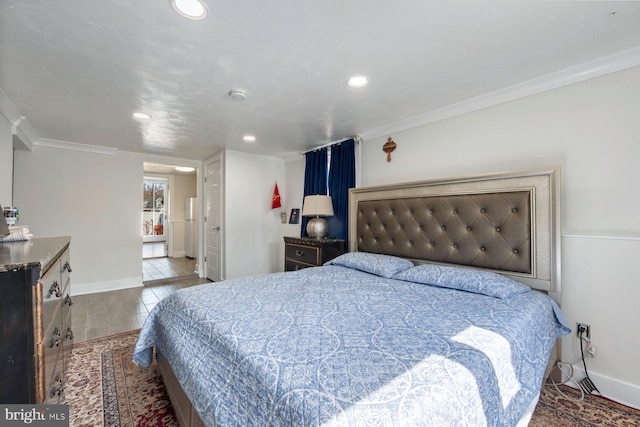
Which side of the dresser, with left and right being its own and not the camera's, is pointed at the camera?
right

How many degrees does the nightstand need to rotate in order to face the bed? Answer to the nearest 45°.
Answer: approximately 45° to its left

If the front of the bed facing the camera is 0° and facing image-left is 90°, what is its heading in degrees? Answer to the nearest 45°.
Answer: approximately 45°

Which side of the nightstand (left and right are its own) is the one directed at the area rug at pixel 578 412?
left

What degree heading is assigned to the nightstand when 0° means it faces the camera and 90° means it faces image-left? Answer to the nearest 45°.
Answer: approximately 45°

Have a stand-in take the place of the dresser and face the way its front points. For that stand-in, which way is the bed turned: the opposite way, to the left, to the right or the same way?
the opposite way

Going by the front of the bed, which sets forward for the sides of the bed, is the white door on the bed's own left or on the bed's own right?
on the bed's own right

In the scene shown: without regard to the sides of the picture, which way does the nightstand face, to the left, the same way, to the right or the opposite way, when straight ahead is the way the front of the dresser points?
the opposite way
